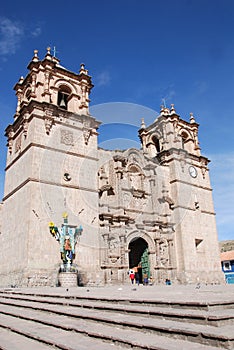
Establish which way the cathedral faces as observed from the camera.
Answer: facing the viewer and to the right of the viewer

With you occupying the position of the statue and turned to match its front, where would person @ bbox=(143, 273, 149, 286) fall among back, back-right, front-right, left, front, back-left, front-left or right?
back-left

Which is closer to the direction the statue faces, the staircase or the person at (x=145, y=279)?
the staircase

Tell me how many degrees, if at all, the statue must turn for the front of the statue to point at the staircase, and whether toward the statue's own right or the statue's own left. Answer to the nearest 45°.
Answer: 0° — it already faces it

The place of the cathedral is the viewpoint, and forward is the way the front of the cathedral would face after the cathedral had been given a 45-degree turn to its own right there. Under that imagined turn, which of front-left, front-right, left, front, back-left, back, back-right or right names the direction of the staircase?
front

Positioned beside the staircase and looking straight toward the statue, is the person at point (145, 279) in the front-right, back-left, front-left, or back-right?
front-right

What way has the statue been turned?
toward the camera
